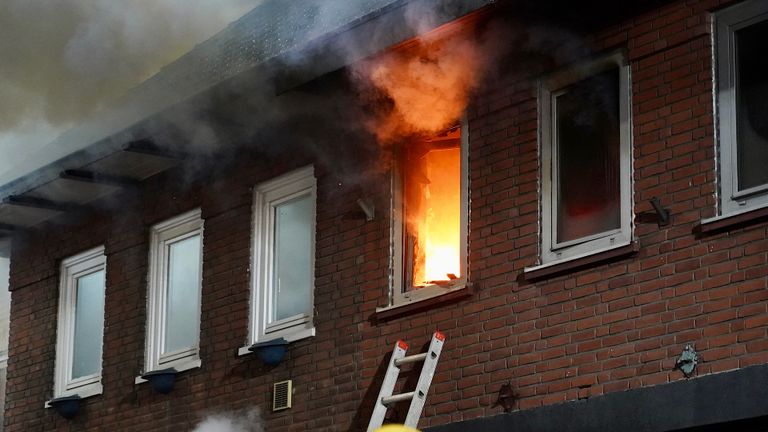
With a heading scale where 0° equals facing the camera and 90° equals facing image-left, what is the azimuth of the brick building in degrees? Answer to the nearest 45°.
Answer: approximately 45°
